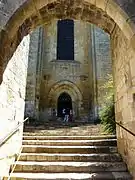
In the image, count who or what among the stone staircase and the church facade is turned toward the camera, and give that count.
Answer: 2

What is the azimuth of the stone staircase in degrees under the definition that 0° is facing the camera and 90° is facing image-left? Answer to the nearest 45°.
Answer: approximately 0°

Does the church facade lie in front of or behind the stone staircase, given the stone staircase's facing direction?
behind

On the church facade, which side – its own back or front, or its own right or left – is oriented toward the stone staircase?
front

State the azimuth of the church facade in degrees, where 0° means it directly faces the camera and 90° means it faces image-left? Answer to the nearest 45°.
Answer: approximately 0°
